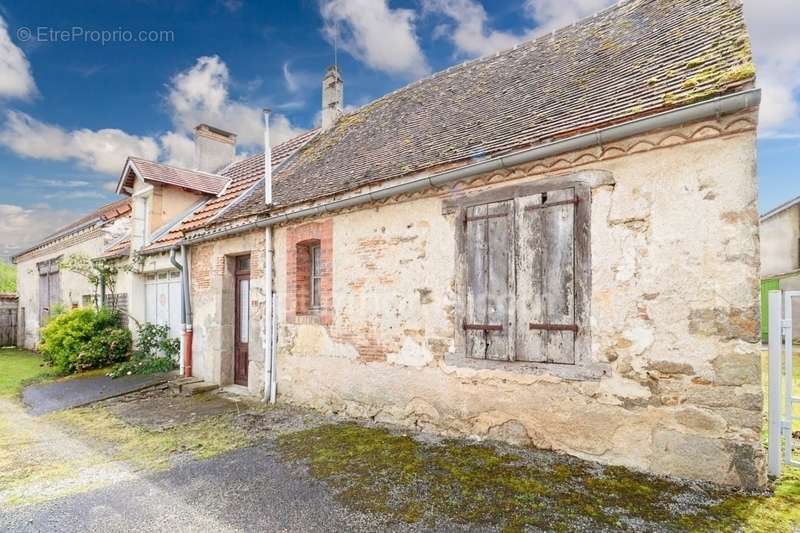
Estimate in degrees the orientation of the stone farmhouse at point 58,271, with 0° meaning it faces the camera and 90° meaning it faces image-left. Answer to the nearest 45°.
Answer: approximately 45°

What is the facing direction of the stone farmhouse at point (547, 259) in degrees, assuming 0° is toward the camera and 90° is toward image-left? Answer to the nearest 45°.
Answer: approximately 45°

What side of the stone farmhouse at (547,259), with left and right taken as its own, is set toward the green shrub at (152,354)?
right

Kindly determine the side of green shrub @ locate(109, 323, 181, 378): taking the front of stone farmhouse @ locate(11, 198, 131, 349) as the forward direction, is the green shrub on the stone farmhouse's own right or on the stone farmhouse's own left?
on the stone farmhouse's own left

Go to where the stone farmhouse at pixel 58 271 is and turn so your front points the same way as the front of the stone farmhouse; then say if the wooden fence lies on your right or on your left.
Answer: on your right

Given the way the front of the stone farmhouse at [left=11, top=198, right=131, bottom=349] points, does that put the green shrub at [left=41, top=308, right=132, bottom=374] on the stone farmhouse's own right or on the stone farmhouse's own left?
on the stone farmhouse's own left
